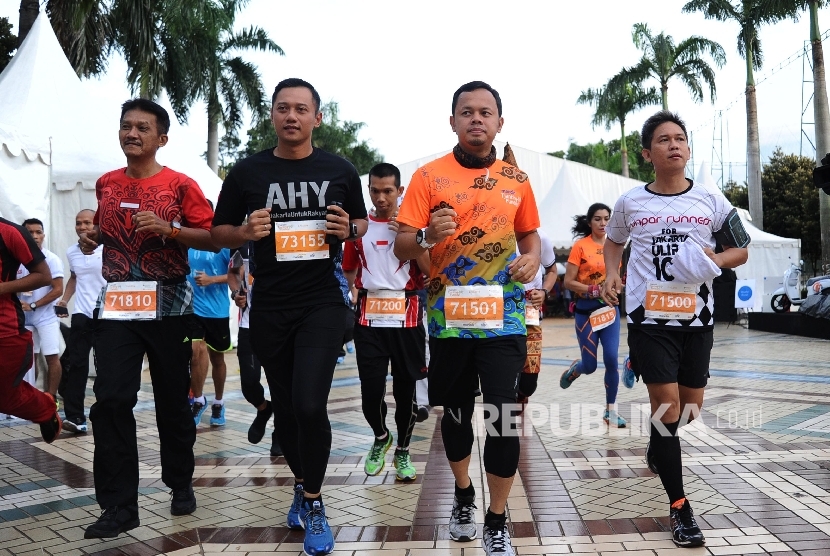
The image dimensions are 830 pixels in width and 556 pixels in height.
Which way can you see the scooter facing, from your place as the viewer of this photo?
facing to the left of the viewer

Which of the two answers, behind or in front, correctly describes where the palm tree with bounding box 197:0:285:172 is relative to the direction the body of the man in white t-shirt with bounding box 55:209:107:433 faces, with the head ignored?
behind

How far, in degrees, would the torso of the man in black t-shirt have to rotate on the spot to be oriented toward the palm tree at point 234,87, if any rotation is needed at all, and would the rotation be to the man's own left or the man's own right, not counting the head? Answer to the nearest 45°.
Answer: approximately 180°

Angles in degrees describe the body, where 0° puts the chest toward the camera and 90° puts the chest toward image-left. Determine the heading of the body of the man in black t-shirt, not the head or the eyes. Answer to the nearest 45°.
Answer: approximately 0°

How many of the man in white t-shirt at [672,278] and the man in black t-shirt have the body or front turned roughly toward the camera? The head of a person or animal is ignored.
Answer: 2
